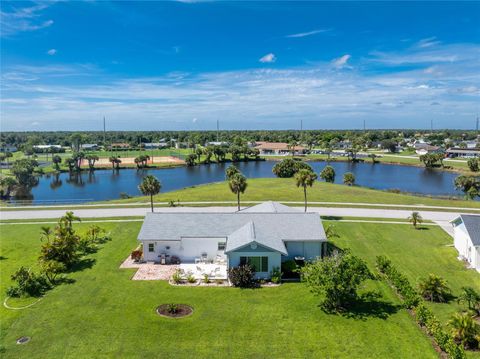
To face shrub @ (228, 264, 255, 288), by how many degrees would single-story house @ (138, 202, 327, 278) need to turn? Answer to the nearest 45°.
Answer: approximately 180°

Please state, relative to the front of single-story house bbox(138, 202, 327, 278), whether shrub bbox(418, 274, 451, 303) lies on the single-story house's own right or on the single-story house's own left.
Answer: on the single-story house's own right

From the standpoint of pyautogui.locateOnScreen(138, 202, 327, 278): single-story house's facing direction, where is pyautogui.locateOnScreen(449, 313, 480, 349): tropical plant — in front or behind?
behind

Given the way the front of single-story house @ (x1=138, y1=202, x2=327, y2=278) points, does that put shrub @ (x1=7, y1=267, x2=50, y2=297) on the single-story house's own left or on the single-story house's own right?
on the single-story house's own left

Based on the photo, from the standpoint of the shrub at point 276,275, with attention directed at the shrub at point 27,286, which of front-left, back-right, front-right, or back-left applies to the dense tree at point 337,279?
back-left

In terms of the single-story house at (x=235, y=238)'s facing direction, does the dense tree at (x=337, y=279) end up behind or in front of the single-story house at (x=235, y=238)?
behind

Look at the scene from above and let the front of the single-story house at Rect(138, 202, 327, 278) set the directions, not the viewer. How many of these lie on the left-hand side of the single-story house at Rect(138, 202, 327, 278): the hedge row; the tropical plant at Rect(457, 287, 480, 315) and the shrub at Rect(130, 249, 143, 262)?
1

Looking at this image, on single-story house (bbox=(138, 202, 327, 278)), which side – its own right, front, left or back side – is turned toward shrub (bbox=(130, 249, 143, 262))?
left
